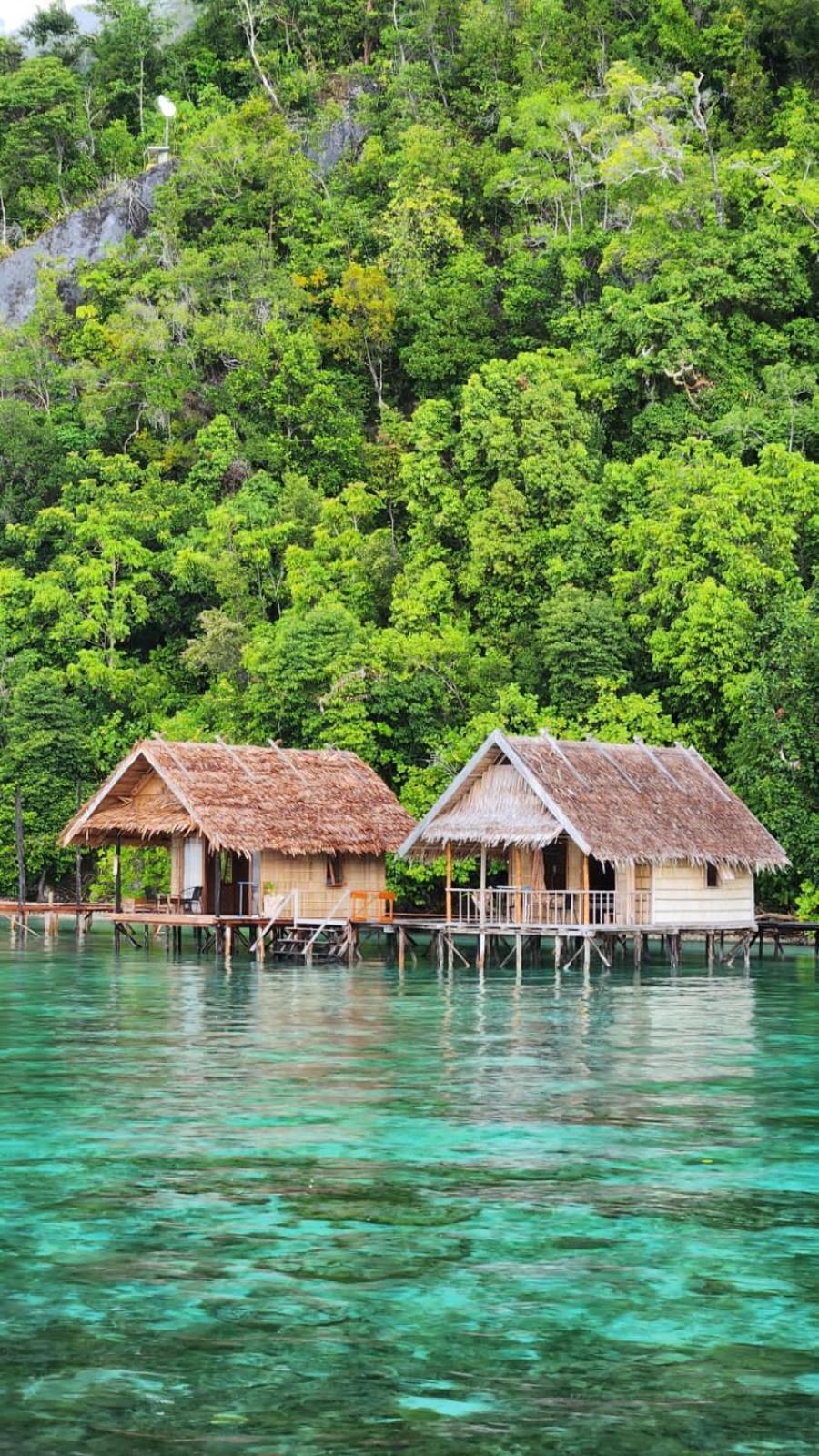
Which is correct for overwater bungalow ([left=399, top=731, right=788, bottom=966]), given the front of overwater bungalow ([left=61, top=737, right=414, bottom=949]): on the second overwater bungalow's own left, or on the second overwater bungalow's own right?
on the second overwater bungalow's own left

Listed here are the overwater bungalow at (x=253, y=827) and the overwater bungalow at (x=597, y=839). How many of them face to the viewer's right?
0

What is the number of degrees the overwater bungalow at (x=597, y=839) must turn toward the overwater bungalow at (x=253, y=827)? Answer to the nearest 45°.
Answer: approximately 90° to its right

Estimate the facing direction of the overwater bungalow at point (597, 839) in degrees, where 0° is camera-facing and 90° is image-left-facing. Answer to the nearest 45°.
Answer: approximately 45°
